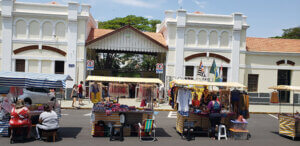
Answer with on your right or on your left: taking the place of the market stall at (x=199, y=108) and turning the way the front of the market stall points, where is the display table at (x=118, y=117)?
on your right

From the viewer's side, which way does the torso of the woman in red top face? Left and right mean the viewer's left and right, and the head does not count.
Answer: facing away from the viewer

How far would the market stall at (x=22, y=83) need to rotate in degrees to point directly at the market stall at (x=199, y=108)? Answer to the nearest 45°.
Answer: approximately 90° to its left

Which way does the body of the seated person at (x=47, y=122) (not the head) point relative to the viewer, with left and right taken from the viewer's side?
facing away from the viewer and to the left of the viewer

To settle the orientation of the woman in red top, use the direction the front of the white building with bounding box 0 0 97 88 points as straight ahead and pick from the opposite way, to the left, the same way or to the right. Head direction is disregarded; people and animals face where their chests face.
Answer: the opposite way

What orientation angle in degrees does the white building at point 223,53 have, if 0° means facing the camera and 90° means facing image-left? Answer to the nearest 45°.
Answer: approximately 0°

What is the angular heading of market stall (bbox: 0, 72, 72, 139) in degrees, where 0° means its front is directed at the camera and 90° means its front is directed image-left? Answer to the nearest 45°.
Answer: approximately 0°
